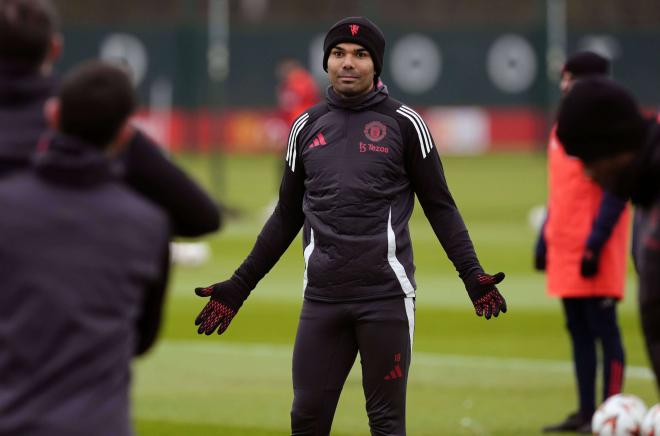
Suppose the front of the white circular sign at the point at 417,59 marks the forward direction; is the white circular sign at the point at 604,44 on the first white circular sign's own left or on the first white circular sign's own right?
on the first white circular sign's own left

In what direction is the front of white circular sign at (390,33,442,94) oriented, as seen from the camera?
facing the viewer

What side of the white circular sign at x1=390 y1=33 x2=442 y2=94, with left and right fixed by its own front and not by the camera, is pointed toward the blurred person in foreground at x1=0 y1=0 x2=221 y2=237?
front

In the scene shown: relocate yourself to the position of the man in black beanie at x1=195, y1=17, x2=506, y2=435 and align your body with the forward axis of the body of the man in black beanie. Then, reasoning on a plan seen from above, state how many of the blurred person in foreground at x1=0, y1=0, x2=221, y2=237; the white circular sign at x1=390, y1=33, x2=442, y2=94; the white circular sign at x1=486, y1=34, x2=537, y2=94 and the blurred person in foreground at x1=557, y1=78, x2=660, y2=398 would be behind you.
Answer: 2

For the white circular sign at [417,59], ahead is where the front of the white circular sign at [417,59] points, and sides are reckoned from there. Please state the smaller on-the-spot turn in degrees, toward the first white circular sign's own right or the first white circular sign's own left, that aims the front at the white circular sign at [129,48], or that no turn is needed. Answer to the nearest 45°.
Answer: approximately 90° to the first white circular sign's own right

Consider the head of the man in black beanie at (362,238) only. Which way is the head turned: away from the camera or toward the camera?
toward the camera

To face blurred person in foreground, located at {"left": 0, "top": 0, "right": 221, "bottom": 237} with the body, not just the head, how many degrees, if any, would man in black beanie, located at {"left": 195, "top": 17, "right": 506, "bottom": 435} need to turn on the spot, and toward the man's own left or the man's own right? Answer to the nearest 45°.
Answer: approximately 45° to the man's own right

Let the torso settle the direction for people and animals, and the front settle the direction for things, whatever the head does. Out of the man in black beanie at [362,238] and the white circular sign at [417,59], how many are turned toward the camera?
2

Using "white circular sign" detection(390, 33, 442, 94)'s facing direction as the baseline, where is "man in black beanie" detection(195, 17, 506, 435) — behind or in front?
in front

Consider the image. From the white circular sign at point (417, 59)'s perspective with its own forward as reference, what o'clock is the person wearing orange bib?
The person wearing orange bib is roughly at 12 o'clock from the white circular sign.

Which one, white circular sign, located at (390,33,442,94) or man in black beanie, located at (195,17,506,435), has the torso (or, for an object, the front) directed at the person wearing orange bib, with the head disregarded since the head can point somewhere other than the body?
the white circular sign

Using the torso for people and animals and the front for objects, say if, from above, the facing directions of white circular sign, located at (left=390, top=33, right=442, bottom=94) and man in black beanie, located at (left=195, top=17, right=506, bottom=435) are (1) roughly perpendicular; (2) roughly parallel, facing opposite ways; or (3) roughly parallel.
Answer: roughly parallel

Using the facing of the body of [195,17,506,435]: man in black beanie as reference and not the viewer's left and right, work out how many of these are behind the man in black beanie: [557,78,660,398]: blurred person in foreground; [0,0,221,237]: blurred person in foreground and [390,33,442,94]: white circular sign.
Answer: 1

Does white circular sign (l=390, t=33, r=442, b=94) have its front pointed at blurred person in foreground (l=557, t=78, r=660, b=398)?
yes

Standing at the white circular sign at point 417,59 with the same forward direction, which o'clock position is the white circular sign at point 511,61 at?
the white circular sign at point 511,61 is roughly at 9 o'clock from the white circular sign at point 417,59.
